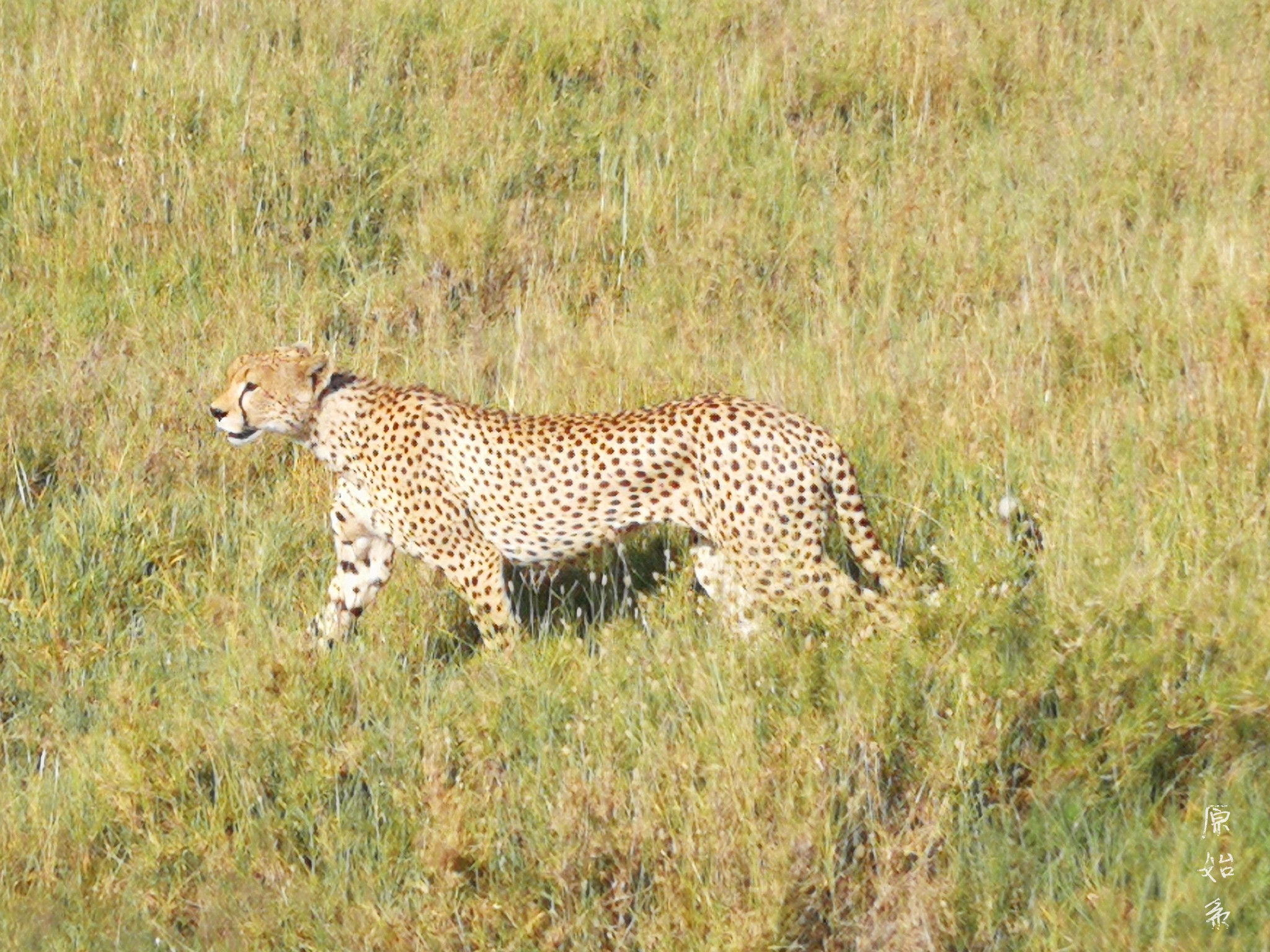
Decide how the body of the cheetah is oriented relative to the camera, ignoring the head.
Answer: to the viewer's left
